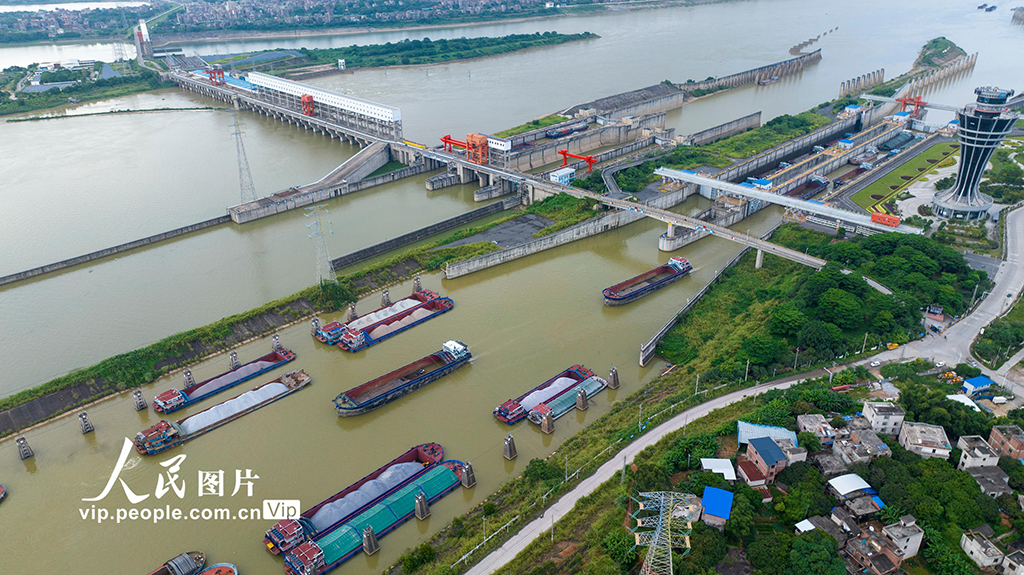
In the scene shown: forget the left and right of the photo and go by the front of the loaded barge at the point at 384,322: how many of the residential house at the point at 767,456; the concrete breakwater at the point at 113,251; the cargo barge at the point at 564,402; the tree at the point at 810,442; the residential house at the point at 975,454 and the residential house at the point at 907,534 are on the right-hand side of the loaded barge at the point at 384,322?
5

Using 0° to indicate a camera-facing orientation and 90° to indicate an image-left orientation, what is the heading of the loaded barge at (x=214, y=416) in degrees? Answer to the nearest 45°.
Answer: approximately 225°

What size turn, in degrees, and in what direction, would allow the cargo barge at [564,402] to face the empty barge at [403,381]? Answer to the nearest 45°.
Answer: approximately 135° to its left

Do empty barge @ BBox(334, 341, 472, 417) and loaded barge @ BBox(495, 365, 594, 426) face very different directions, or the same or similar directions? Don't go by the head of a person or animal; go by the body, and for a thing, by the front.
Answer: very different directions

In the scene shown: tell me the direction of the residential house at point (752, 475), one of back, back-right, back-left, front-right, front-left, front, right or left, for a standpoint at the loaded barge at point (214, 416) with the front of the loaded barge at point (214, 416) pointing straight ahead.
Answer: right

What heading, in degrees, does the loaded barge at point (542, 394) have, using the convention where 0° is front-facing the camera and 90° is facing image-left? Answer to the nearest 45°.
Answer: approximately 225°

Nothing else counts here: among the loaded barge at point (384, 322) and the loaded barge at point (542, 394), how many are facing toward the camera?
0

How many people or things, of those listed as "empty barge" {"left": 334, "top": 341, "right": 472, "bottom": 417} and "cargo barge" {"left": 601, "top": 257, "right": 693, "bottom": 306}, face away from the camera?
0

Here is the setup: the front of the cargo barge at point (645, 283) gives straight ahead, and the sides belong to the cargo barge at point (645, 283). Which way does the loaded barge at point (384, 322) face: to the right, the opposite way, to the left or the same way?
the opposite way

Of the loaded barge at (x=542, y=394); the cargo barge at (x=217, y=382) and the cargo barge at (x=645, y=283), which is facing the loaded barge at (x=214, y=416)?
the cargo barge at (x=645, y=283)

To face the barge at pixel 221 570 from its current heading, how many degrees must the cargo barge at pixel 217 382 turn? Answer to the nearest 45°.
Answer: approximately 135° to its right

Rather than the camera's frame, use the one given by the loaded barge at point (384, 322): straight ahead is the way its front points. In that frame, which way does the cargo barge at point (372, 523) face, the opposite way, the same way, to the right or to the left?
the same way

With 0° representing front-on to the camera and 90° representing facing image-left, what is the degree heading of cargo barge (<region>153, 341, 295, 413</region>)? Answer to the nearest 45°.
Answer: approximately 225°

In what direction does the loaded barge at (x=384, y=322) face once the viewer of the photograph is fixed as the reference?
facing away from the viewer and to the right of the viewer

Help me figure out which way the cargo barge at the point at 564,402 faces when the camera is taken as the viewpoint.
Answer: facing away from the viewer and to the right of the viewer

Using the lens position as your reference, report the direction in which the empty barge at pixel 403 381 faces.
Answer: facing the viewer and to the left of the viewer

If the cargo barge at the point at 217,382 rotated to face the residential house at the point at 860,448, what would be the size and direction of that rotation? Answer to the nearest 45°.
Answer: approximately 90° to its right

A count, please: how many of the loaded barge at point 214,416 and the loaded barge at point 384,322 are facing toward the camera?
0

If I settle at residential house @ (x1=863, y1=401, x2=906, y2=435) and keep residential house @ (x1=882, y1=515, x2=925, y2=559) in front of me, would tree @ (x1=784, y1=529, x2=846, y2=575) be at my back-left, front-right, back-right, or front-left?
front-right

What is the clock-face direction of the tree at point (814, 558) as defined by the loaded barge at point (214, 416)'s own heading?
The tree is roughly at 3 o'clock from the loaded barge.
